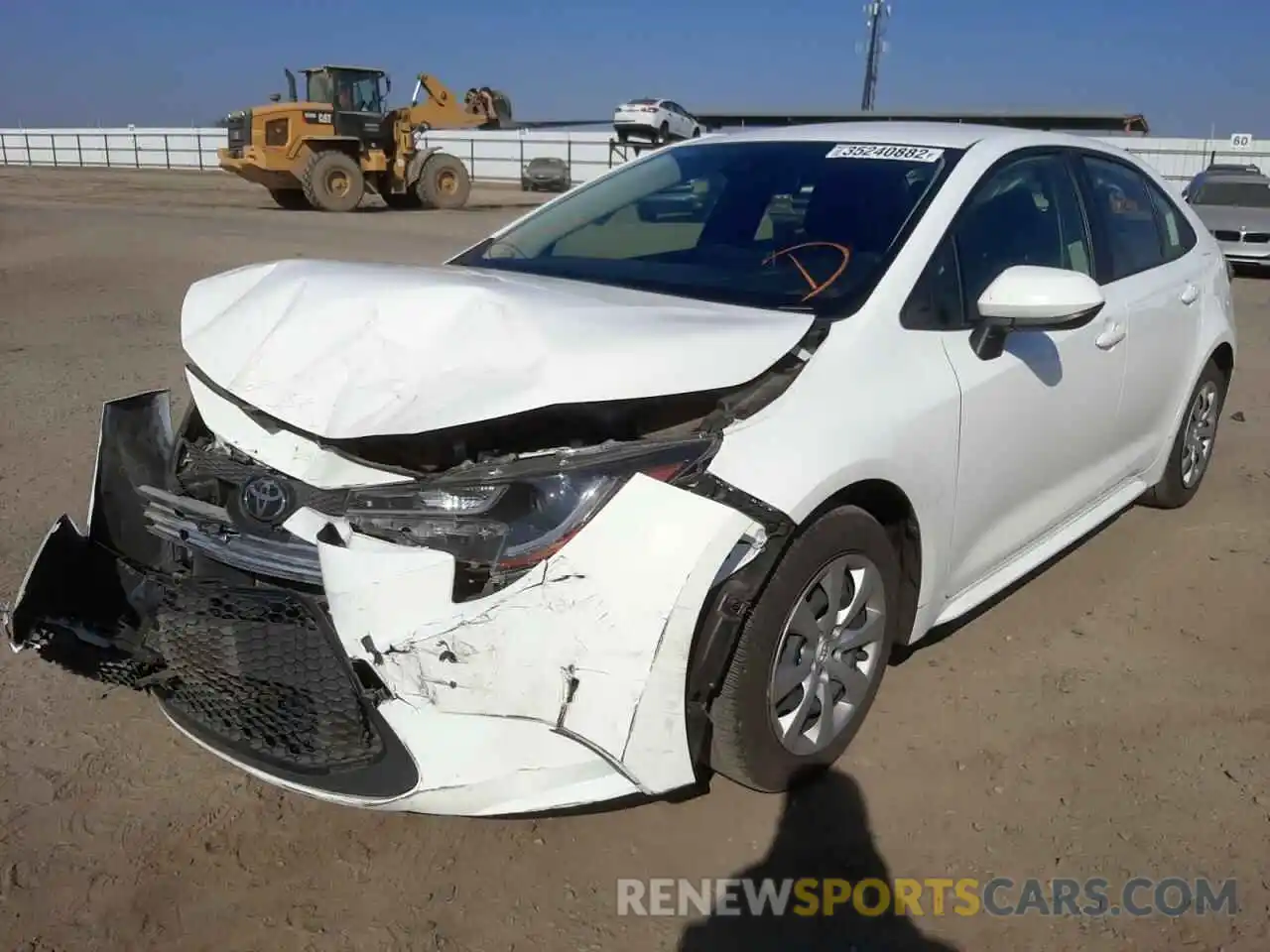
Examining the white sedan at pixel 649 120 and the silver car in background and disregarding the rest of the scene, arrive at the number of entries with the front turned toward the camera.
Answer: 1

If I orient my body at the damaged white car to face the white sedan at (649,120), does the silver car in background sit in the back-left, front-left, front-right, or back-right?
front-right

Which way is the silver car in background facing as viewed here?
toward the camera

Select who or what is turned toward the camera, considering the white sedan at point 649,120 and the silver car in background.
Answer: the silver car in background

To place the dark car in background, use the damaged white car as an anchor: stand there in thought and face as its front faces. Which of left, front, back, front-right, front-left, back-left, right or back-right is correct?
back-right

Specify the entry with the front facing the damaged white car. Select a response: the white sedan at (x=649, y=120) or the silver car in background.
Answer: the silver car in background

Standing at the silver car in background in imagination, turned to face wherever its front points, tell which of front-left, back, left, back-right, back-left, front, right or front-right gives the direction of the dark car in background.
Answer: back-right

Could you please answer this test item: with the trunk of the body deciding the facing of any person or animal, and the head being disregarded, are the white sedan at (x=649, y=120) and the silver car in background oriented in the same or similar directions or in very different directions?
very different directions

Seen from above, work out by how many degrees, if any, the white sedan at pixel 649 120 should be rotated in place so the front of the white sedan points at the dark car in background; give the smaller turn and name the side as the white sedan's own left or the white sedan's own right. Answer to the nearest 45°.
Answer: approximately 180°

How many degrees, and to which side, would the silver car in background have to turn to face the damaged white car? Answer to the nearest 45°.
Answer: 0° — it already faces it

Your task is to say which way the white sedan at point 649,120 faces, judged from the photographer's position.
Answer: facing away from the viewer and to the right of the viewer

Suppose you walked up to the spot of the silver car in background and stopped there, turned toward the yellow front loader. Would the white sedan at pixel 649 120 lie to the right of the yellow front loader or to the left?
right

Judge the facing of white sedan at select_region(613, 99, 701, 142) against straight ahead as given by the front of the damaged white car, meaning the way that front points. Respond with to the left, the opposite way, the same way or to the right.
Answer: the opposite way

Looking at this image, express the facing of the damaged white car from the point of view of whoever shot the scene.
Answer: facing the viewer and to the left of the viewer
